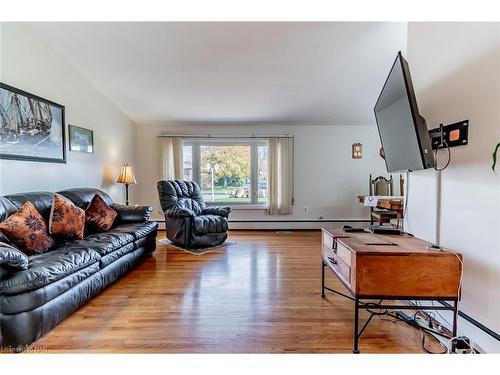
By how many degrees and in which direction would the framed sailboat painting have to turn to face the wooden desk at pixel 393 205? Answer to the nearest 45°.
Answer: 0° — it already faces it

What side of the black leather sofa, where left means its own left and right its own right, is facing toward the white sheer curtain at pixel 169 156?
left

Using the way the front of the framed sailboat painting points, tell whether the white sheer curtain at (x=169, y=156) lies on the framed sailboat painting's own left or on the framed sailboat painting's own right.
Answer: on the framed sailboat painting's own left

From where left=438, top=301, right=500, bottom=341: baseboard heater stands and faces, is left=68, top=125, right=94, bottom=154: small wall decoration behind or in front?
in front

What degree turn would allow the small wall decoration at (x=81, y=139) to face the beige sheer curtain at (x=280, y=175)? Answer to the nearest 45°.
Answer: approximately 45° to its left

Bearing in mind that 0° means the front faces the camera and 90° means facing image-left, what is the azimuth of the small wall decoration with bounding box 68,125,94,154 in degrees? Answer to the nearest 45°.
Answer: approximately 315°

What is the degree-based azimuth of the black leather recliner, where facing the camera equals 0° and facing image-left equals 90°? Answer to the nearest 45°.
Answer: approximately 315°
